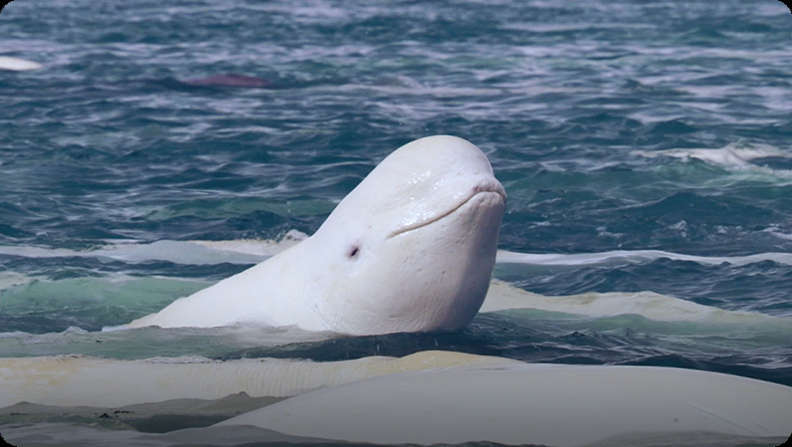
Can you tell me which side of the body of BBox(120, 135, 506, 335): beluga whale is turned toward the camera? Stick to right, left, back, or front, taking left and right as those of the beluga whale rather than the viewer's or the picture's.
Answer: right
